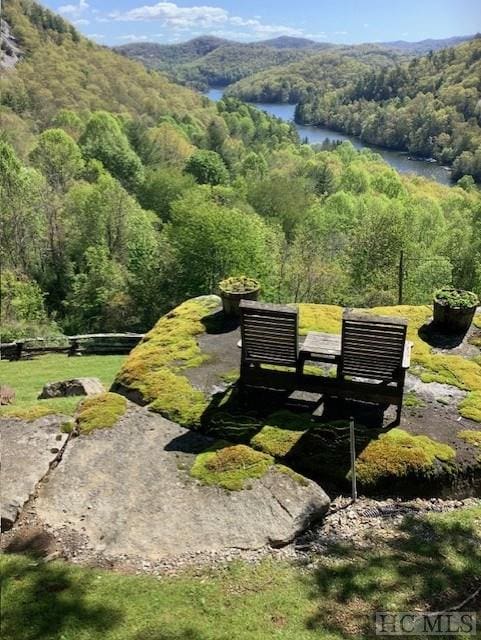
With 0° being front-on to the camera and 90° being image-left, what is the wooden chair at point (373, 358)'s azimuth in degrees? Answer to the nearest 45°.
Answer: approximately 180°

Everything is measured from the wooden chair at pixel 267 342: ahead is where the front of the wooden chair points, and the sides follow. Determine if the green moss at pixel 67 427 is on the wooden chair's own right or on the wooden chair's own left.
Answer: on the wooden chair's own left

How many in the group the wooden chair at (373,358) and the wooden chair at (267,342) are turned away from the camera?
2

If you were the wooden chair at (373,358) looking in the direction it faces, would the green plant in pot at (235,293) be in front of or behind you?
in front

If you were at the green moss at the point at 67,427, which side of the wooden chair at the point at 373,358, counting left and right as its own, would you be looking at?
left

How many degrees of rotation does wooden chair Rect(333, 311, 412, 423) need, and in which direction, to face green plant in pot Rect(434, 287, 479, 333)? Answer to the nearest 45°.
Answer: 0° — it already faces it

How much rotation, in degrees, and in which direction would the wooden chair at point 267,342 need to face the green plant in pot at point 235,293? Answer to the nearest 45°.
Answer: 0° — it already faces it

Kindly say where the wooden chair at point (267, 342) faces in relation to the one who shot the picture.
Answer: facing away from the viewer

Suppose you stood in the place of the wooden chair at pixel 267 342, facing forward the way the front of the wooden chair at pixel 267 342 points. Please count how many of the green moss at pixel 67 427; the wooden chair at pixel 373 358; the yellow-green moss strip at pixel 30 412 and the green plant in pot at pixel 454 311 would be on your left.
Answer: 2

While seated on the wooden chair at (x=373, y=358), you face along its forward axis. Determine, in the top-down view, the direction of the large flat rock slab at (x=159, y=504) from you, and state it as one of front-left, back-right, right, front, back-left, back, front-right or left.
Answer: back-left
